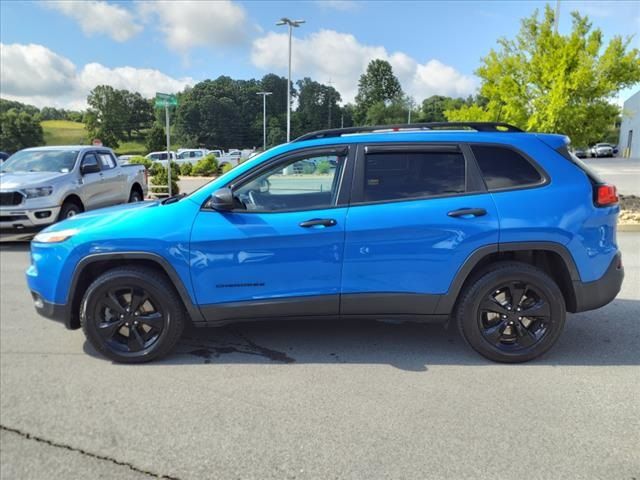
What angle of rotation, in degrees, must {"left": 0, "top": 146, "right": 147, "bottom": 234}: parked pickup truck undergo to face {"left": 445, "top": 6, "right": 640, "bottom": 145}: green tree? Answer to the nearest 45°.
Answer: approximately 135° to its left

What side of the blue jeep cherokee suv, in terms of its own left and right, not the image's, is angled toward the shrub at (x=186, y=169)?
right

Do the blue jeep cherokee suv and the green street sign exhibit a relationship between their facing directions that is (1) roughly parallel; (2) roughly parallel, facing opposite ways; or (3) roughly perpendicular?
roughly perpendicular

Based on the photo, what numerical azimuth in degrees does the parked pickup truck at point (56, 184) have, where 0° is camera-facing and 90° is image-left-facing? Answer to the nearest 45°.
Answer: approximately 45°

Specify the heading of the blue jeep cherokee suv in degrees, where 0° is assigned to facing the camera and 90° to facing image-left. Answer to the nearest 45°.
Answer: approximately 90°

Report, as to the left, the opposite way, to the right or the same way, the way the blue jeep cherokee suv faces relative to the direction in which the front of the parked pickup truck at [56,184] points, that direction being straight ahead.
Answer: to the right

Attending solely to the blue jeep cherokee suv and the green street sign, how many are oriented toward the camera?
1

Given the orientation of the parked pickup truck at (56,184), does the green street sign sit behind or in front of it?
behind

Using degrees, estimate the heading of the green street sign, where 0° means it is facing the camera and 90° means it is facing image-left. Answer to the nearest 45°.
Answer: approximately 0°

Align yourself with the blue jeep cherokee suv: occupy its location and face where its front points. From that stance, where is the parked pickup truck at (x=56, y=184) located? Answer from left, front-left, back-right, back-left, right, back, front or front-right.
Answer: front-right

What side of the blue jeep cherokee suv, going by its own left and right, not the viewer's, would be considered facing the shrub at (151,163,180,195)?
right

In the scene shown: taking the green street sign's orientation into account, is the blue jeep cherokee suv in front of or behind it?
in front
